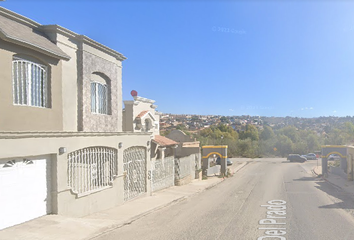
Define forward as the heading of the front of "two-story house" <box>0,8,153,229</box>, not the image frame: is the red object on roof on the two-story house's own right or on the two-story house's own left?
on the two-story house's own left

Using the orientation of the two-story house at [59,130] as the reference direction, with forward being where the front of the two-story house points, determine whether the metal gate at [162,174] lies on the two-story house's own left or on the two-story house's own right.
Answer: on the two-story house's own left

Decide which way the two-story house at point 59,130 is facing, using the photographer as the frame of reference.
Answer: facing the viewer and to the right of the viewer
